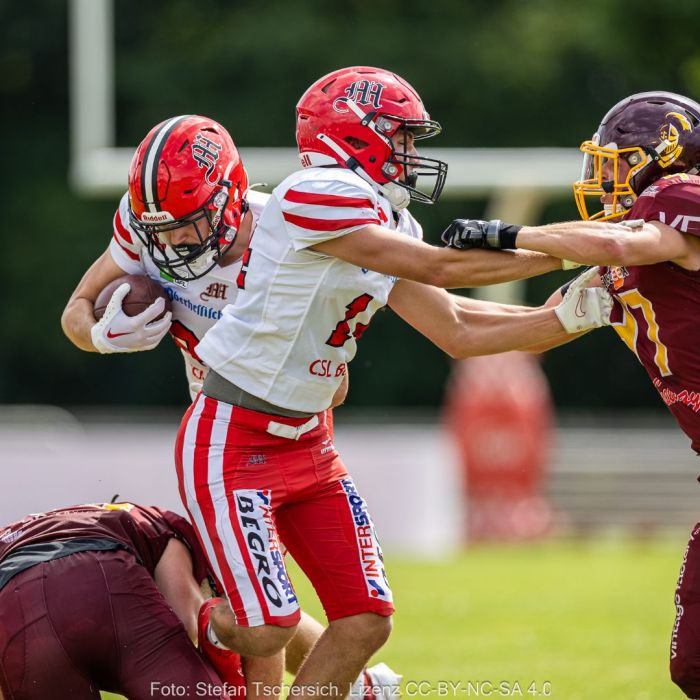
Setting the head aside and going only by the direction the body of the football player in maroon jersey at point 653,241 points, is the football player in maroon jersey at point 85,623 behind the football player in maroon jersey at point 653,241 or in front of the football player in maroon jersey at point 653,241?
in front

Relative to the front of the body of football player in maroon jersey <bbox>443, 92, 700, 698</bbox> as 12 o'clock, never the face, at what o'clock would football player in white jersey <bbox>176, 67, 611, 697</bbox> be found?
The football player in white jersey is roughly at 1 o'clock from the football player in maroon jersey.

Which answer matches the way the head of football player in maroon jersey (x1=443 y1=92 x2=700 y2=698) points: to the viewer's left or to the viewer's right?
to the viewer's left

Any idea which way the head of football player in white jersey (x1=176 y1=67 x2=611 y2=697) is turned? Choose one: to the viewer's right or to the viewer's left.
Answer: to the viewer's right

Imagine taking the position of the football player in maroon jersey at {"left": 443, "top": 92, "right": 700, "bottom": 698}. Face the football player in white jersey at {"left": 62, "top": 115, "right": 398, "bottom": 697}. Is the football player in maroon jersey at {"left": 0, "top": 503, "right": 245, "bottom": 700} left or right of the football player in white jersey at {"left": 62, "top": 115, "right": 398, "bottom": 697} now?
left

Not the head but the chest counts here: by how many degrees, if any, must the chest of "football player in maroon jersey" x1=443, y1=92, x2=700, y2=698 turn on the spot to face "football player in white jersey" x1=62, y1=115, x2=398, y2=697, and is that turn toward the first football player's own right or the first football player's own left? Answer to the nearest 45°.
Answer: approximately 45° to the first football player's own right

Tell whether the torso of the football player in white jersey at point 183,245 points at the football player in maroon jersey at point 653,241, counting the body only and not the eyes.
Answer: no

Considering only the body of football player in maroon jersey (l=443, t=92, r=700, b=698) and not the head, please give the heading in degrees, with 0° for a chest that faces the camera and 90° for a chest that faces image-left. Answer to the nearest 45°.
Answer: approximately 45°

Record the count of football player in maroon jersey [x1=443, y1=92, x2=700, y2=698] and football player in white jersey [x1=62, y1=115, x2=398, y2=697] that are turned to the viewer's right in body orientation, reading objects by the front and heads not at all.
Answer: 0
